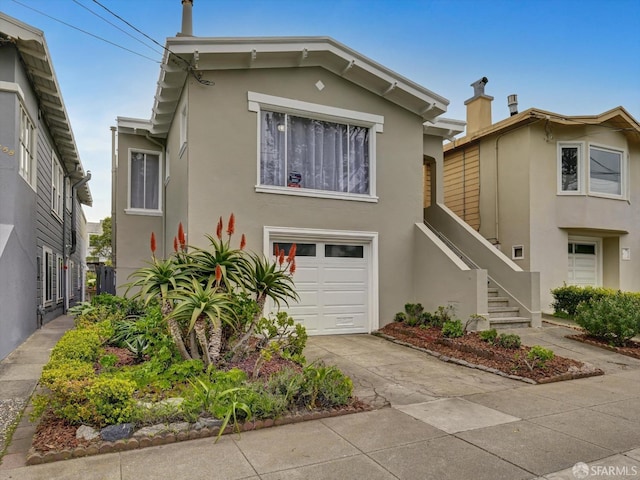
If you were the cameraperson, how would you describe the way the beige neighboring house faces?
facing the viewer and to the right of the viewer

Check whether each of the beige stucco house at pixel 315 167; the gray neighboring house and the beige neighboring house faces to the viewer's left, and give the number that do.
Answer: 0

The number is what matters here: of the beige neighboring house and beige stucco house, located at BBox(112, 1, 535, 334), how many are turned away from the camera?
0

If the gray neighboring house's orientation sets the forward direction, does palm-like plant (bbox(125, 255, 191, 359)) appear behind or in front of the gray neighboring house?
in front

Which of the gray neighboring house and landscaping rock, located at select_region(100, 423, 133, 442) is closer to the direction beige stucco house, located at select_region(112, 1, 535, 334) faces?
the landscaping rock

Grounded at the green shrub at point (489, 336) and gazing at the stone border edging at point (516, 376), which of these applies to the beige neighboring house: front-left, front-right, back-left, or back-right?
back-left

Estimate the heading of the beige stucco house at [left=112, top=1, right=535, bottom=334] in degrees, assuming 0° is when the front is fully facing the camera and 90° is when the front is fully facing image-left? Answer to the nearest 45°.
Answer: approximately 315°

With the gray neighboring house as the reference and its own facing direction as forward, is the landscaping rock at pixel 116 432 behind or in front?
in front

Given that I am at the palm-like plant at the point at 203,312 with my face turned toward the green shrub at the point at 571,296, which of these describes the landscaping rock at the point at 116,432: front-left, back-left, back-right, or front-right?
back-right

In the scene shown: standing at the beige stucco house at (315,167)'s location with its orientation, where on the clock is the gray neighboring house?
The gray neighboring house is roughly at 4 o'clock from the beige stucco house.

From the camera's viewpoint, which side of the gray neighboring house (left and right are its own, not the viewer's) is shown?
front
